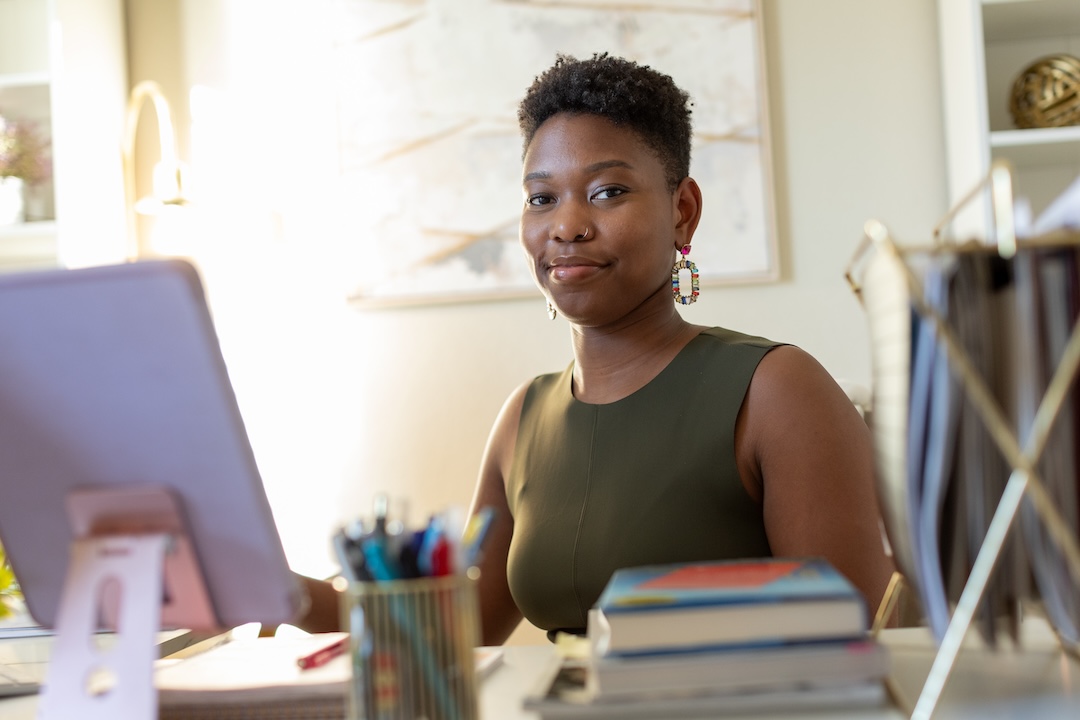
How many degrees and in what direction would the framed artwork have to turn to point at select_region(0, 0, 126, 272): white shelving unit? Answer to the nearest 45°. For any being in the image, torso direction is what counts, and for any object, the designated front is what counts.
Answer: approximately 90° to its right

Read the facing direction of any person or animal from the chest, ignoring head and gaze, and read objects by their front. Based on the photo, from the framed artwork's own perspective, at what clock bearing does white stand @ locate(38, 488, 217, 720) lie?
The white stand is roughly at 12 o'clock from the framed artwork.

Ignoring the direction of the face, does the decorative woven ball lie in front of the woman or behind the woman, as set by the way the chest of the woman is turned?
behind

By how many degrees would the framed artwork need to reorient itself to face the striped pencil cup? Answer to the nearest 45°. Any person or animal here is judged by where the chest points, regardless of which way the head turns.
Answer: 0° — it already faces it

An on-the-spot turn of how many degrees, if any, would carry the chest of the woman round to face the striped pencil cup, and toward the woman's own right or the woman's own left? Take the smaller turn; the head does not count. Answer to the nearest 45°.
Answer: approximately 45° to the woman's own left

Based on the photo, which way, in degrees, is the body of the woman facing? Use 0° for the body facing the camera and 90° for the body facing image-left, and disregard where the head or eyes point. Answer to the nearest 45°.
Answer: approximately 45°

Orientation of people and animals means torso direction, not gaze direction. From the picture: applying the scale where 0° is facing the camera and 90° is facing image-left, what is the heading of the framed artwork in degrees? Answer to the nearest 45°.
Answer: approximately 0°

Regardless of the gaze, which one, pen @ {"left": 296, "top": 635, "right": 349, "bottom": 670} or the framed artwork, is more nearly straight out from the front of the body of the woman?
the pen

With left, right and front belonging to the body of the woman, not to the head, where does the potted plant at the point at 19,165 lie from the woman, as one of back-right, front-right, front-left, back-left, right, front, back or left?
right

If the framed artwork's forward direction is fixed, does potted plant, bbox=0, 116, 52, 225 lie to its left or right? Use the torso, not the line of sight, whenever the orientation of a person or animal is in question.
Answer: on its right

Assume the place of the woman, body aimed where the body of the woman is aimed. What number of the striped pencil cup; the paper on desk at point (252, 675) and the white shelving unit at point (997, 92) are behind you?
1

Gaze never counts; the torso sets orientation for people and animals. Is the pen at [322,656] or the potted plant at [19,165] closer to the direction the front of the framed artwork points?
the pen

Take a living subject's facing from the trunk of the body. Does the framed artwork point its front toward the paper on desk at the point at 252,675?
yes
